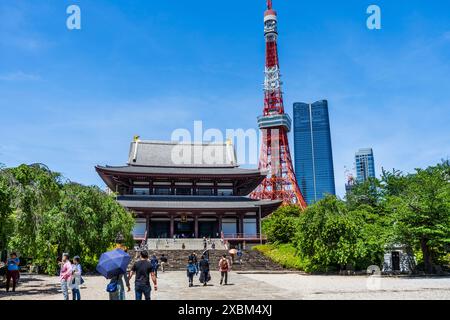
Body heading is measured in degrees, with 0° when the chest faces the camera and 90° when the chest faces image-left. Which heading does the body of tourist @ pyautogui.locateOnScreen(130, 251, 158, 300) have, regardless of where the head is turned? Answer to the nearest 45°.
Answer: approximately 180°

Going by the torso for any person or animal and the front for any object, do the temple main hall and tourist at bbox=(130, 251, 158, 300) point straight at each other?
yes

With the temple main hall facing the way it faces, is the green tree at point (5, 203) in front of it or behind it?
in front

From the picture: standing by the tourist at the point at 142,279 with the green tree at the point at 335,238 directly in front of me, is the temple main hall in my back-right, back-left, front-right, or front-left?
front-left

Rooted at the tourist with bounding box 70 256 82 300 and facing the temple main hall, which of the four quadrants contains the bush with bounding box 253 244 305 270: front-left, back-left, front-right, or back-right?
front-right

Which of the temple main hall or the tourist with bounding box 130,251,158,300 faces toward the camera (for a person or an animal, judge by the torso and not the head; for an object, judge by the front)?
the temple main hall

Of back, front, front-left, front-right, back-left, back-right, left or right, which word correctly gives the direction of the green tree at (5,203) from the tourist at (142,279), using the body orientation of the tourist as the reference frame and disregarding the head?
front-left

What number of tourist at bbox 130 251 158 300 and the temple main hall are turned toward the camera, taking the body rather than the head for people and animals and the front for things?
1

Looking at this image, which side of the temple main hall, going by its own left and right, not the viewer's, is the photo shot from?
front

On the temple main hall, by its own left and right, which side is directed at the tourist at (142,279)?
front

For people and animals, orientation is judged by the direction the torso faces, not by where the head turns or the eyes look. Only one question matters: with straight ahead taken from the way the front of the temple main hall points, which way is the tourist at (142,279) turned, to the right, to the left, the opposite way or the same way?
the opposite way

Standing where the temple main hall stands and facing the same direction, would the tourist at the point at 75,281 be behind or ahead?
ahead
